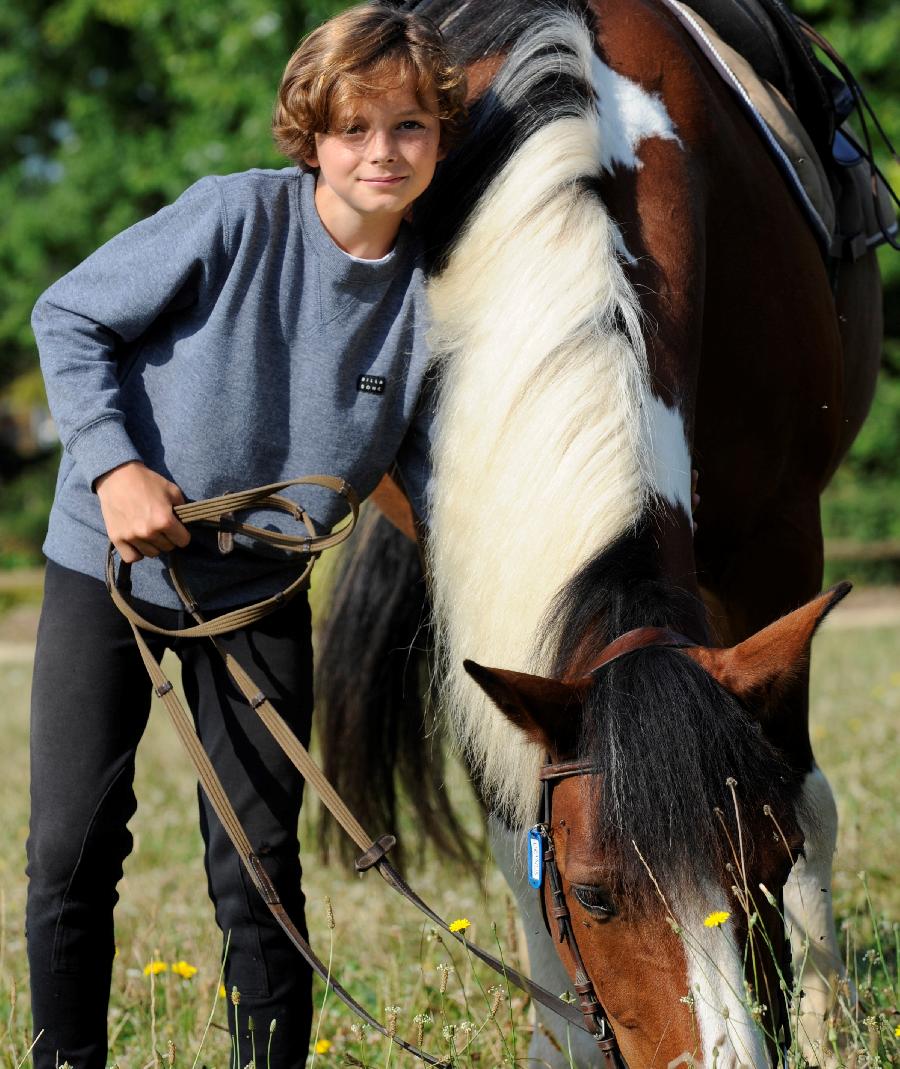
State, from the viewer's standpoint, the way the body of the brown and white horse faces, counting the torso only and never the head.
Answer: toward the camera

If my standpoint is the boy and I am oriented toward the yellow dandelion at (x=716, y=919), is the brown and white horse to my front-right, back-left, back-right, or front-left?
front-left

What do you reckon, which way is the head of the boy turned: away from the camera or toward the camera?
toward the camera

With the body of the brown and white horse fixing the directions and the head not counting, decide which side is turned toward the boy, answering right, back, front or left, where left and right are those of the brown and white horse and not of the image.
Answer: right

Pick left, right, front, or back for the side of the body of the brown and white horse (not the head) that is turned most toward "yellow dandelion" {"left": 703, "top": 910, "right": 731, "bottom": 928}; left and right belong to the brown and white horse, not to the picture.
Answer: front

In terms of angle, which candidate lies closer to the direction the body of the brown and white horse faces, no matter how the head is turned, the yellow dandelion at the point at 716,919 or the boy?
the yellow dandelion

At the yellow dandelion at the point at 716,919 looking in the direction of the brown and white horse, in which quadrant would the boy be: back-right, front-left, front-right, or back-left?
front-left

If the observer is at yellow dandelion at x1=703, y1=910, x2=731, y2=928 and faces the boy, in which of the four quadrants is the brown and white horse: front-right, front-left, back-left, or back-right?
front-right
